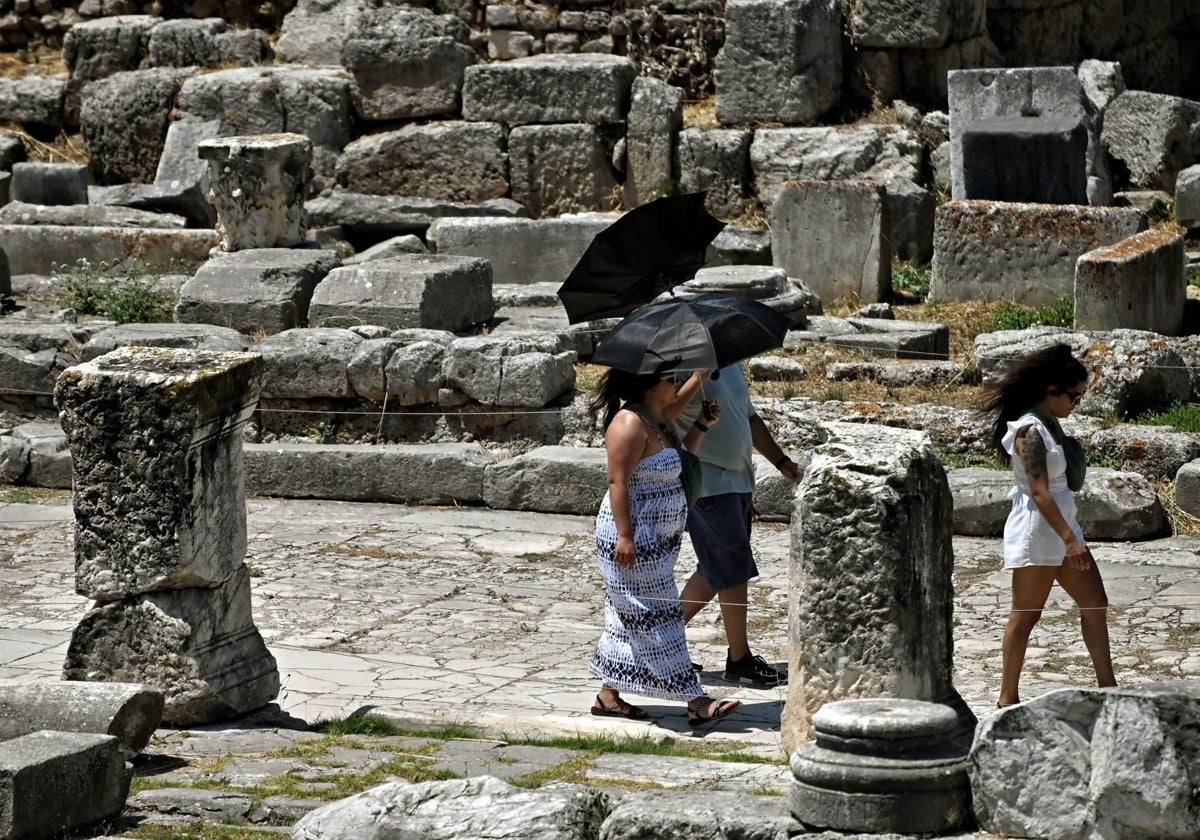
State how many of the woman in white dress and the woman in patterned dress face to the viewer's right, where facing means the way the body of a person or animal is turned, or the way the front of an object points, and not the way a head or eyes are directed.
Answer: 2

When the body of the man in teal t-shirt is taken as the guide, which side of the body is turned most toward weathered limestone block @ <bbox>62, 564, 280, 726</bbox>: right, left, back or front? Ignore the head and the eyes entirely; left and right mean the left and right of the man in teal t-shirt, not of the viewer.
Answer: back

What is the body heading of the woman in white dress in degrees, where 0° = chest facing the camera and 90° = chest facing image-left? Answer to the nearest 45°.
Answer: approximately 270°

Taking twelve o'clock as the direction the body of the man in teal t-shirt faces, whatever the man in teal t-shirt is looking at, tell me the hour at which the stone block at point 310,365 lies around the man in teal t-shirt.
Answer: The stone block is roughly at 8 o'clock from the man in teal t-shirt.

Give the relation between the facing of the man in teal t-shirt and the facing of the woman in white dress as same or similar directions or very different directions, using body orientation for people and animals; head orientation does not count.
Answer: same or similar directions

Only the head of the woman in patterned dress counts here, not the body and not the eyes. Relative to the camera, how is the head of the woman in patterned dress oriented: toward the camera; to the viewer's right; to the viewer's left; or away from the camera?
to the viewer's right

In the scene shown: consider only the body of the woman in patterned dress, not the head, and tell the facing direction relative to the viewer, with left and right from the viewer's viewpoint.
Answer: facing to the right of the viewer

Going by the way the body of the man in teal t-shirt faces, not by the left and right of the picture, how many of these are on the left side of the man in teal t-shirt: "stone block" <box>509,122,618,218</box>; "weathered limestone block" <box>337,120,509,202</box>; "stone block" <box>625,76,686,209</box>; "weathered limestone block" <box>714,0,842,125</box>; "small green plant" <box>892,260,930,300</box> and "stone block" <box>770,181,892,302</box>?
6

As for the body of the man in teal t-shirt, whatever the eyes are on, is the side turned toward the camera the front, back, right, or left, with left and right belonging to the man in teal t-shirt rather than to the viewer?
right

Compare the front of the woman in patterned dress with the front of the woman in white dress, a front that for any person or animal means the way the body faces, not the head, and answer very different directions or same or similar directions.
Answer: same or similar directions

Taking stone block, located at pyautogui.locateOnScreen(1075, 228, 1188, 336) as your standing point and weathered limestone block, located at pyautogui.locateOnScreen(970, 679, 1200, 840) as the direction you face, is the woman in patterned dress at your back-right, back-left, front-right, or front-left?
front-right

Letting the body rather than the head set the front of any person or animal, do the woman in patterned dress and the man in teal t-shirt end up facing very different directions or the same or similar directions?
same or similar directions

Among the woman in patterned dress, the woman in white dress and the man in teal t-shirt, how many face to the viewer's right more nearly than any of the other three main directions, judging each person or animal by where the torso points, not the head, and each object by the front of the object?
3

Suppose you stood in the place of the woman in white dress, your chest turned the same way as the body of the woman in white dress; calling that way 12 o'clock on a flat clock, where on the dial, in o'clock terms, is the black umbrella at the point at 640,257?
The black umbrella is roughly at 7 o'clock from the woman in white dress.
